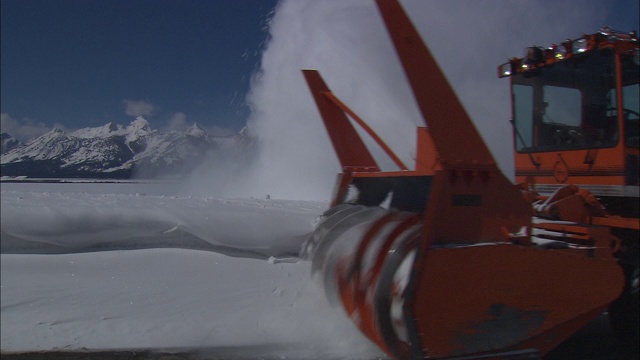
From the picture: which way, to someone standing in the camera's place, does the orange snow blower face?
facing the viewer and to the left of the viewer
